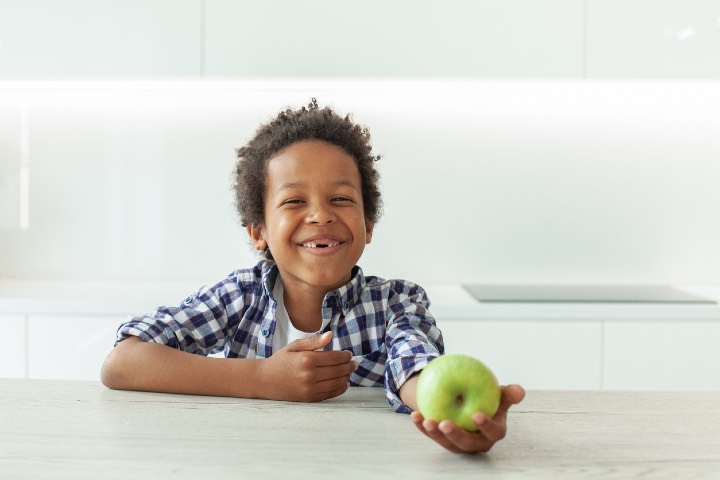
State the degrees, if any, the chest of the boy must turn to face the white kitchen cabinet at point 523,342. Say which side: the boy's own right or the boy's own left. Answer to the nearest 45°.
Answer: approximately 135° to the boy's own left

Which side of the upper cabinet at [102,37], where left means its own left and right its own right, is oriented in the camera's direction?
front

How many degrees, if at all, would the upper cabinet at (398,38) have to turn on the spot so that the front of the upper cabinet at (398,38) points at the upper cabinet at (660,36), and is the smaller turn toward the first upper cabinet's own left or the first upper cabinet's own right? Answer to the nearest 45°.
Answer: approximately 90° to the first upper cabinet's own left

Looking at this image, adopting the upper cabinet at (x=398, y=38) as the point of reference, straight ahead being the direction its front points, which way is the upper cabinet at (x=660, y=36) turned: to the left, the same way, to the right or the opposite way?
the same way

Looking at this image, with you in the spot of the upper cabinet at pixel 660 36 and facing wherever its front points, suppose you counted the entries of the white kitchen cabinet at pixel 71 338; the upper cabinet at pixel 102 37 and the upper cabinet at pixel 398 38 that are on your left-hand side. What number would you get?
0

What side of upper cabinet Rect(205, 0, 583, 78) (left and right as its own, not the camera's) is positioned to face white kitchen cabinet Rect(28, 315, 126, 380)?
right

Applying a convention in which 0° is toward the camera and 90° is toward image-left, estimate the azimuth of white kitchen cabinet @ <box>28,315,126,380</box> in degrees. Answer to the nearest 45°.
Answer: approximately 0°

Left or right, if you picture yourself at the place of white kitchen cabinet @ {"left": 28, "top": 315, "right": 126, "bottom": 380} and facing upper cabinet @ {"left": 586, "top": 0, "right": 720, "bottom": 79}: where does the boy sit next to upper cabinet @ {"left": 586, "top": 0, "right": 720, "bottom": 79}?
right

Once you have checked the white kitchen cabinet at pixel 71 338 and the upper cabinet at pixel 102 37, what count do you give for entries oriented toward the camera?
2

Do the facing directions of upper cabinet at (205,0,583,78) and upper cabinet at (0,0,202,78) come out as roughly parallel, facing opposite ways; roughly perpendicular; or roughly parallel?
roughly parallel

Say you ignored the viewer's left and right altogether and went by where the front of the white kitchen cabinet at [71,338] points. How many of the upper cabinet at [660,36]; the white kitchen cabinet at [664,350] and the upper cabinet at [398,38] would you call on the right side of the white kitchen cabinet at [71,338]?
0

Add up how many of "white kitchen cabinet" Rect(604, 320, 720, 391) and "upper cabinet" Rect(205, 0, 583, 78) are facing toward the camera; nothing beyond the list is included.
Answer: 2

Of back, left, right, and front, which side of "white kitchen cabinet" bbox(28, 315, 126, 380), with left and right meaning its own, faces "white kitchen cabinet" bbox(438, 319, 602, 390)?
left

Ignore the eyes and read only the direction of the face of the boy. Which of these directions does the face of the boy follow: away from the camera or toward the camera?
toward the camera

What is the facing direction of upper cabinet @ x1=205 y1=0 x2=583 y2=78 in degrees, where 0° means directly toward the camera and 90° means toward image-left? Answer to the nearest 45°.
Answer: approximately 0°

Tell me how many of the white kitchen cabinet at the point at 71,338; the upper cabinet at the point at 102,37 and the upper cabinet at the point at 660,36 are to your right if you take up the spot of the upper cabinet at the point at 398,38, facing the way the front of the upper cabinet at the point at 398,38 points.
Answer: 2

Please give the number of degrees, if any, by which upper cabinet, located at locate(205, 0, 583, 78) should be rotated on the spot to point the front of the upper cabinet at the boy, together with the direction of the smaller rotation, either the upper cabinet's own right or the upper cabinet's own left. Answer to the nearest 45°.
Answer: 0° — it already faces them

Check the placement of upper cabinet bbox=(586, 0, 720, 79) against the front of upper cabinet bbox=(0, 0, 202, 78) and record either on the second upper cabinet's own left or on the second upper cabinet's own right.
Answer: on the second upper cabinet's own left

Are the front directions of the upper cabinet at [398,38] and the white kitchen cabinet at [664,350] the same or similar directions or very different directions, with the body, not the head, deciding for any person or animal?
same or similar directions

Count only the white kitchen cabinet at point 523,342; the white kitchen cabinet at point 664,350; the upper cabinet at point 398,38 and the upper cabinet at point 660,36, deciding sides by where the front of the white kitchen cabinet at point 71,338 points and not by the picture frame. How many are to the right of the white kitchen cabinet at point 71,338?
0
